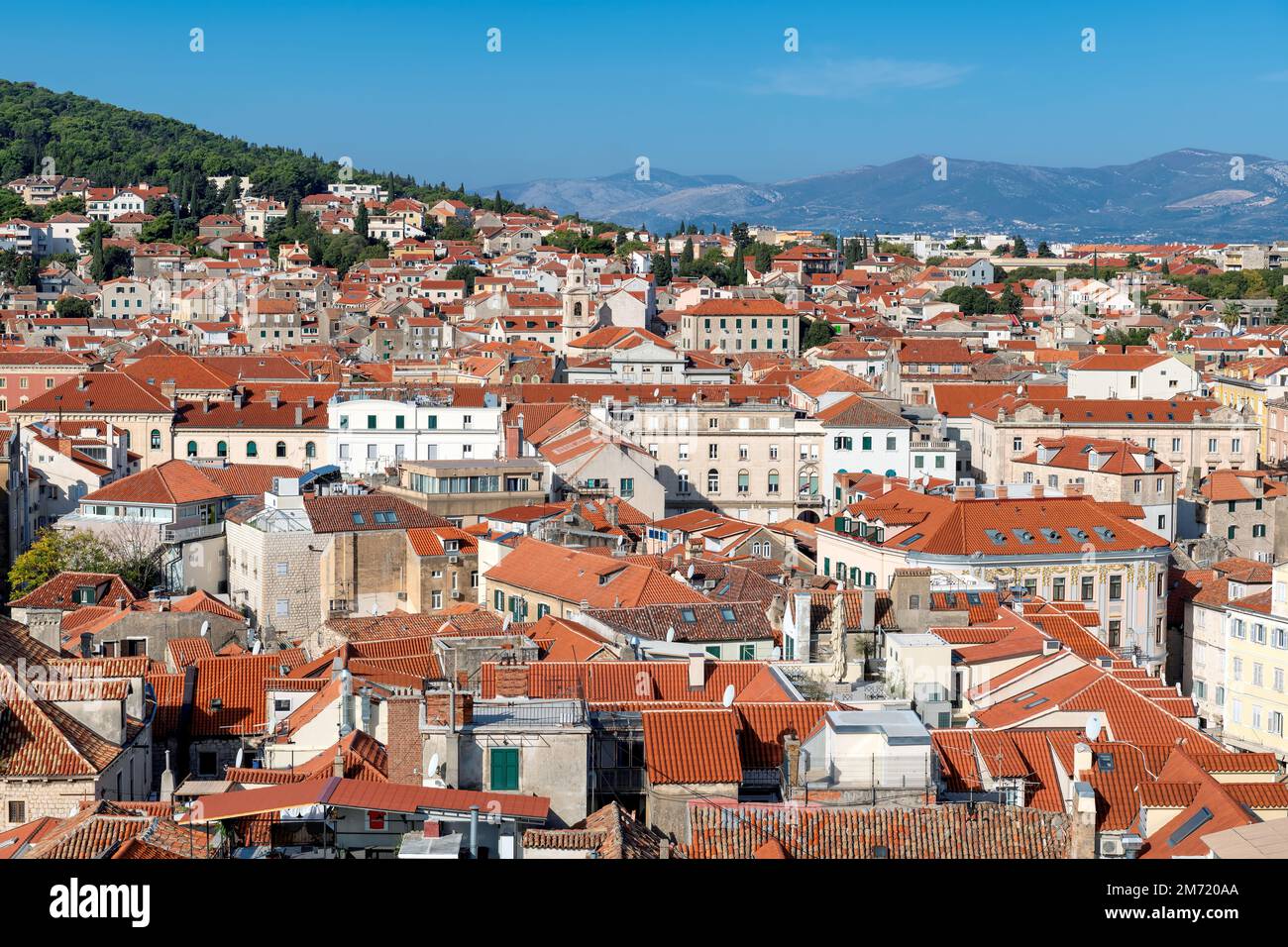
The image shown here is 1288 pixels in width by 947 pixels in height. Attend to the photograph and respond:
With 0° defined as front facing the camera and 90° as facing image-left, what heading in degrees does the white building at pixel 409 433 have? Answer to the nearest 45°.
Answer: approximately 0°

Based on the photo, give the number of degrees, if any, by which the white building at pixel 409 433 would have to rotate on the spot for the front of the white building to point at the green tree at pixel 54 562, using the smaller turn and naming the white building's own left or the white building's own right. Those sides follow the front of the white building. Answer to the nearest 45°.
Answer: approximately 45° to the white building's own right
